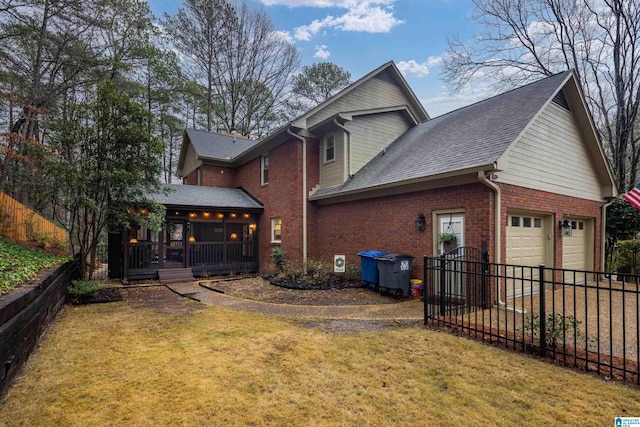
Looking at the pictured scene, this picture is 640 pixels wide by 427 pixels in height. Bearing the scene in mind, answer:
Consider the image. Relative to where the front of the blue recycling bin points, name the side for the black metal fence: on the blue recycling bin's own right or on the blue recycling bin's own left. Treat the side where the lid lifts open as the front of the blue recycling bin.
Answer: on the blue recycling bin's own left

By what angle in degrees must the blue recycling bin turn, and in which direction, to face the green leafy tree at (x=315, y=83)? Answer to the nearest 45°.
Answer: approximately 135° to its right

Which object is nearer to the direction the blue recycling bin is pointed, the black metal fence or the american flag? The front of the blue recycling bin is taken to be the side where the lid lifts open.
the black metal fence

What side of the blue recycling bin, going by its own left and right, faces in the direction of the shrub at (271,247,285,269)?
right

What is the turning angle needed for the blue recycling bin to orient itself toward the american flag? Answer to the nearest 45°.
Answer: approximately 135° to its left

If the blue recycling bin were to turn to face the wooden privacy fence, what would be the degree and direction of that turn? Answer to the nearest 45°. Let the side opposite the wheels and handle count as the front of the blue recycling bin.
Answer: approximately 45° to its right
